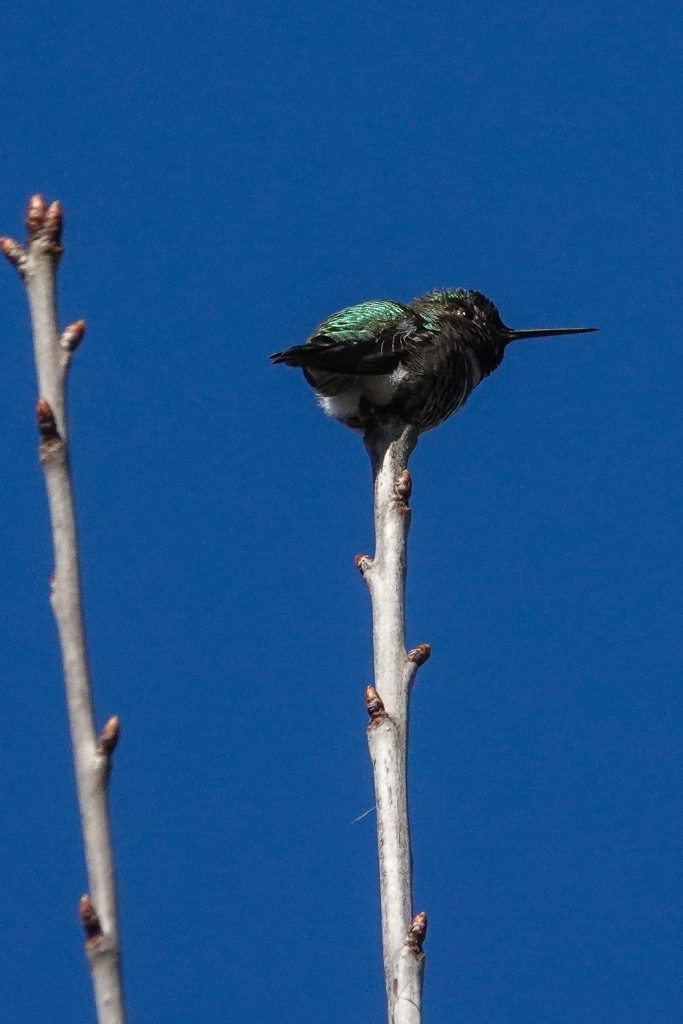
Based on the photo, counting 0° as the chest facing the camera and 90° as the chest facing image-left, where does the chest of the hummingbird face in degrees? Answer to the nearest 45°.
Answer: approximately 270°

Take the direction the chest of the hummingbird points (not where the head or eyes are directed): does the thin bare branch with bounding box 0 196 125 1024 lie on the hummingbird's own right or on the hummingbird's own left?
on the hummingbird's own right
